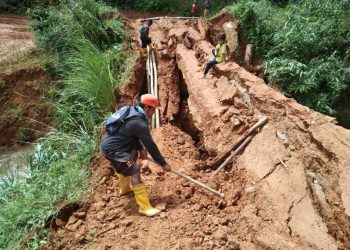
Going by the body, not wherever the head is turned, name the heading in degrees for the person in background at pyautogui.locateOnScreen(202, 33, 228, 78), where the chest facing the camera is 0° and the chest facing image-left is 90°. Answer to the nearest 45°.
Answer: approximately 45°

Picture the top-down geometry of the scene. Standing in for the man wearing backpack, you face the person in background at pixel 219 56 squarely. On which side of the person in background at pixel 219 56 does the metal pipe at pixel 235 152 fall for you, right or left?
right

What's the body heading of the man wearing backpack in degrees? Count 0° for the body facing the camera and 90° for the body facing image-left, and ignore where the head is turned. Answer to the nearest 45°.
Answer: approximately 270°

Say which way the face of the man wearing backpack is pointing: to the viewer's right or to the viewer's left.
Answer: to the viewer's right

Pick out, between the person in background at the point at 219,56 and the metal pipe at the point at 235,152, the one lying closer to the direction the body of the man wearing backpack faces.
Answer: the metal pipe

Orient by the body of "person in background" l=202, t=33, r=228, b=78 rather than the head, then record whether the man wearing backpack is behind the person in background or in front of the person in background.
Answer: in front

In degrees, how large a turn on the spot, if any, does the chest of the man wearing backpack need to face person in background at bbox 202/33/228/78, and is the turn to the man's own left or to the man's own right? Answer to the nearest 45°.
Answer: approximately 45° to the man's own left

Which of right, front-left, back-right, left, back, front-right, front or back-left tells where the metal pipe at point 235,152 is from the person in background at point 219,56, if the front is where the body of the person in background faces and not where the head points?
front-left

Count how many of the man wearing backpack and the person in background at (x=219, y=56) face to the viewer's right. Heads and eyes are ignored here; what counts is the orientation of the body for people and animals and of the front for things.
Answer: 1

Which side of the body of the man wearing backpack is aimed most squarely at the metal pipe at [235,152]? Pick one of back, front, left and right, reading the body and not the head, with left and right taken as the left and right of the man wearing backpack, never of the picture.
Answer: front
